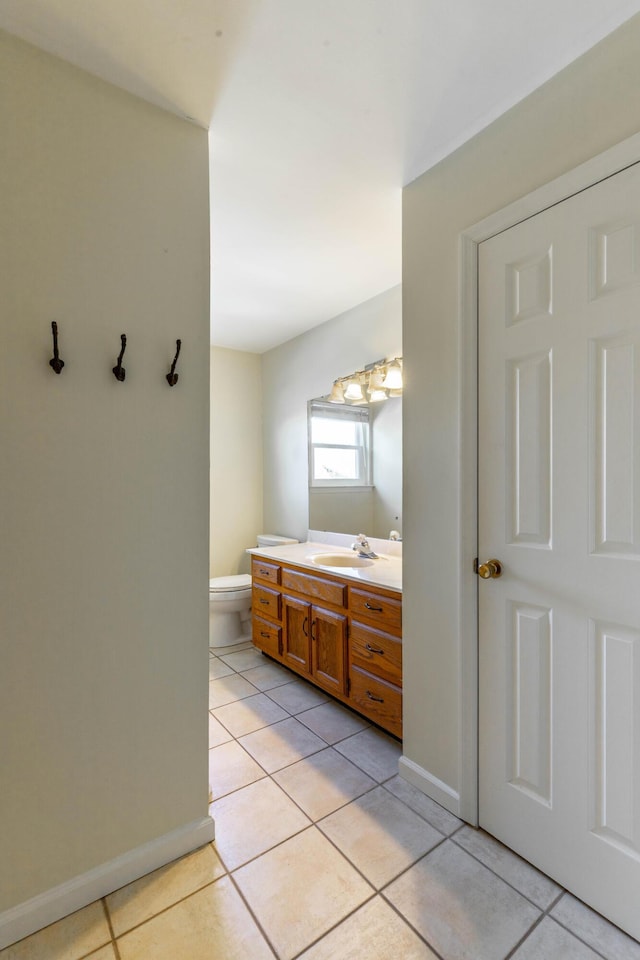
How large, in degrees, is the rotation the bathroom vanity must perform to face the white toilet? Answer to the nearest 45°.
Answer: approximately 90° to its right

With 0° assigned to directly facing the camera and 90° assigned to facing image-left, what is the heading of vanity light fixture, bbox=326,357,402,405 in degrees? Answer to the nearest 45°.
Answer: approximately 45°

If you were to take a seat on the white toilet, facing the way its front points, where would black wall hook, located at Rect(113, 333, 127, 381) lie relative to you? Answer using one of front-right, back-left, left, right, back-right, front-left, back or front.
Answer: front-left

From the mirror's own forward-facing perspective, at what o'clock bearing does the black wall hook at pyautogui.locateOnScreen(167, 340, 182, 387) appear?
The black wall hook is roughly at 11 o'clock from the mirror.

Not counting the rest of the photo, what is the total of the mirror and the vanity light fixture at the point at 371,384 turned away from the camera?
0

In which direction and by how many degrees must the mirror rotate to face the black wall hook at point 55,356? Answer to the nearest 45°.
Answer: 0° — it already faces it

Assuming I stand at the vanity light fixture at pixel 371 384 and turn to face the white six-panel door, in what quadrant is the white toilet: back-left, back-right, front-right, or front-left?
back-right

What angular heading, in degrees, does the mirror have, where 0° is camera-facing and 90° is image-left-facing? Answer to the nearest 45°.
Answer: approximately 45°
